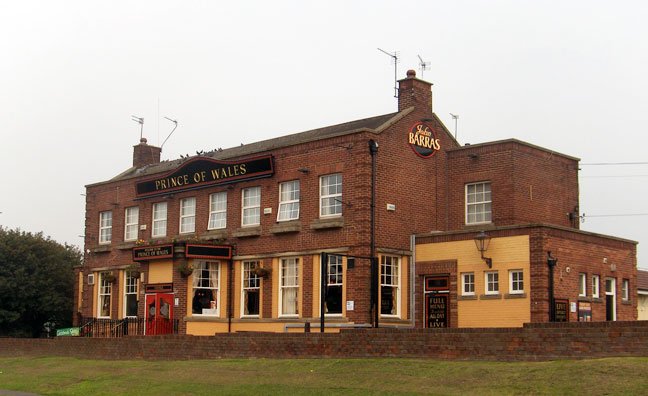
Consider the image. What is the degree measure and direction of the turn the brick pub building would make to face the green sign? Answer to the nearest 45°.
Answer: approximately 90° to its right

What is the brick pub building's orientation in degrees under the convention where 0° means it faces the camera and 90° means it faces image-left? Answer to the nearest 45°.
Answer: approximately 45°
